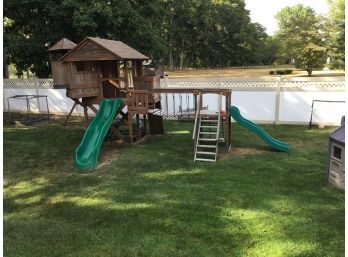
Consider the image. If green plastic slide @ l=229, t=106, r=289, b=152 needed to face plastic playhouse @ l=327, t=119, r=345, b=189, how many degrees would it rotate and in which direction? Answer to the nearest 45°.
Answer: approximately 45° to its right

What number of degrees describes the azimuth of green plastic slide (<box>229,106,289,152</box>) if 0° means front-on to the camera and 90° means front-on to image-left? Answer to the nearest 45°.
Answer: approximately 270°

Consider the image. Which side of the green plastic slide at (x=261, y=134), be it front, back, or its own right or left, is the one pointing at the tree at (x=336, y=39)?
left

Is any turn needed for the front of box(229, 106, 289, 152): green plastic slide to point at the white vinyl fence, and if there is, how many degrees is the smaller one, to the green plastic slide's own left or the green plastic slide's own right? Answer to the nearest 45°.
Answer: approximately 90° to the green plastic slide's own left

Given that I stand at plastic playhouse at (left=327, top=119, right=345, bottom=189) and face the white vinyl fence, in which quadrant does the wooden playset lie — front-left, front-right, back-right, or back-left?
front-left

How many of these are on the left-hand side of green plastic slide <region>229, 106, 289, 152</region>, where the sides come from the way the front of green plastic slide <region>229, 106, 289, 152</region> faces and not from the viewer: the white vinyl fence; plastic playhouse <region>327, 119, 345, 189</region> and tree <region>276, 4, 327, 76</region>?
2

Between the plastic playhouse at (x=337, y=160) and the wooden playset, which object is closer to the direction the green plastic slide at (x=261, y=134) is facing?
the plastic playhouse

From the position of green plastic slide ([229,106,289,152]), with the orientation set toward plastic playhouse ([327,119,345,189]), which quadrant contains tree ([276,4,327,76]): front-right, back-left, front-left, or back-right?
back-left

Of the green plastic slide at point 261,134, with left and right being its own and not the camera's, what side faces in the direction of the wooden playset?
back

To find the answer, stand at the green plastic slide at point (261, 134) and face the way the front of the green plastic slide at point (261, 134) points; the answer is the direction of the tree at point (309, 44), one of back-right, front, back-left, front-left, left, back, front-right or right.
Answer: left
